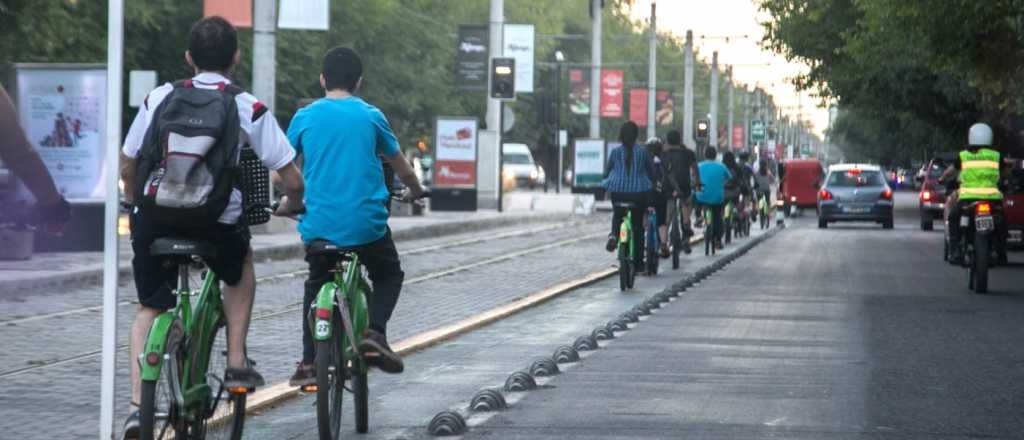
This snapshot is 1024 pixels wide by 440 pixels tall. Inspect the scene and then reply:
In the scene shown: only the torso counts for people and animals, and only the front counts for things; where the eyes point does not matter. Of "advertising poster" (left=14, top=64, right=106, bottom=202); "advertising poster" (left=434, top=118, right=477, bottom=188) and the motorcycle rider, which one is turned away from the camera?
the motorcycle rider

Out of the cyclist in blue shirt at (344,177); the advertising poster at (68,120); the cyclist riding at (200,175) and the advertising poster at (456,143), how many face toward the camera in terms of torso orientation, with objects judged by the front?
2

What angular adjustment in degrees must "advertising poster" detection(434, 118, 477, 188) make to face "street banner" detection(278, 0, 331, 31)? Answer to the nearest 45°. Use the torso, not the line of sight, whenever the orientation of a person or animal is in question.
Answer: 0° — it already faces it

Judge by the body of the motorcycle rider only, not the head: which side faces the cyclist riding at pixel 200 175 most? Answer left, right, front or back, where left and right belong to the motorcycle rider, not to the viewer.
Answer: back

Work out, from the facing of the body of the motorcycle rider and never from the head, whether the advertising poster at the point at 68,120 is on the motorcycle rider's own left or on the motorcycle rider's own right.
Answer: on the motorcycle rider's own left

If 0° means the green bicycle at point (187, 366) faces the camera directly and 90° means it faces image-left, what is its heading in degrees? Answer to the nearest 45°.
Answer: approximately 225°

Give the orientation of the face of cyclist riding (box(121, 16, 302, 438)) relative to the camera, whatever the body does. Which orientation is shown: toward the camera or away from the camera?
away from the camera

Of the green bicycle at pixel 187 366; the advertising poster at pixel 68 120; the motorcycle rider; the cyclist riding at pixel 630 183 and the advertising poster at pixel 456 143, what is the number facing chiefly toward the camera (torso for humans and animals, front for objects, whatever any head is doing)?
2

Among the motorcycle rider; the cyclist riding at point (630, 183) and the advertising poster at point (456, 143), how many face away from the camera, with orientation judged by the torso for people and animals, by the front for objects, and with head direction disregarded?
2

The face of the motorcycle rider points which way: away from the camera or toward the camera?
away from the camera

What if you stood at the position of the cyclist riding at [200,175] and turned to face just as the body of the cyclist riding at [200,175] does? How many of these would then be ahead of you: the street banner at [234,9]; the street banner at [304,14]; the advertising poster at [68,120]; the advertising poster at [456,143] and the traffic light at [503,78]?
5

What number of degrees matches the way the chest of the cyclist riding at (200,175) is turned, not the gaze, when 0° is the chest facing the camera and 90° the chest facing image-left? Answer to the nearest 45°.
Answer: approximately 180°

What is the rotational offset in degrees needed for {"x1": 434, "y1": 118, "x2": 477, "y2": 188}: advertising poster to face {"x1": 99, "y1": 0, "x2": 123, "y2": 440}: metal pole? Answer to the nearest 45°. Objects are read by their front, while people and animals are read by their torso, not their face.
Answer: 0° — it already faces it

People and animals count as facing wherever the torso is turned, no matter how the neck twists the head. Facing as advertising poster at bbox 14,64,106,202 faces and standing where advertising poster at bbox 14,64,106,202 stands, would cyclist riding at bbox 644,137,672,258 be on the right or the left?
on its left

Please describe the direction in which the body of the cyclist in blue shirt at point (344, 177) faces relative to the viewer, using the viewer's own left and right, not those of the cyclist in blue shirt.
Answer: facing away from the viewer

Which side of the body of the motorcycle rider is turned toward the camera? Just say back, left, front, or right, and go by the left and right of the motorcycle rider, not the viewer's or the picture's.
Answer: back
